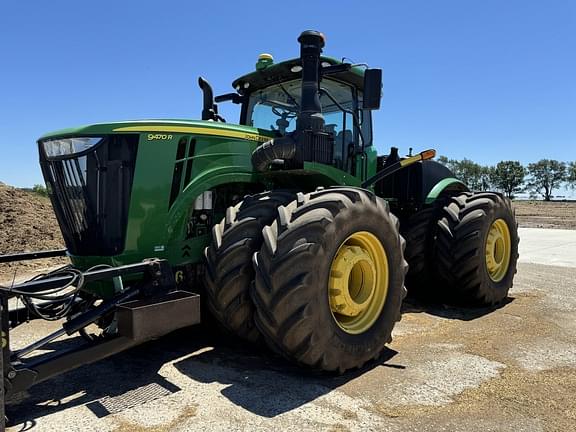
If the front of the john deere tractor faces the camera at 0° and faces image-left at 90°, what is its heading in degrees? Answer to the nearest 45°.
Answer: approximately 45°
